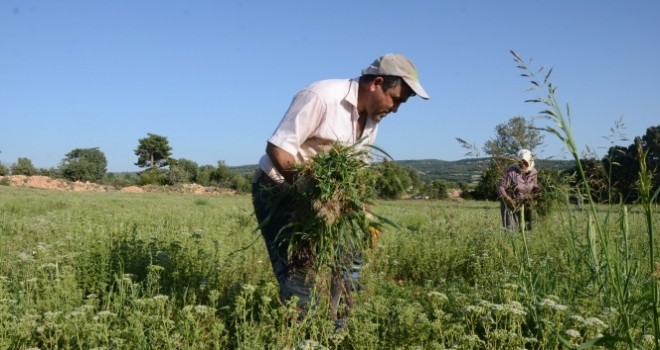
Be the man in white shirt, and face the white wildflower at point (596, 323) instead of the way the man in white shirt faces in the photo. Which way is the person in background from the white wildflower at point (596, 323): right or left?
left

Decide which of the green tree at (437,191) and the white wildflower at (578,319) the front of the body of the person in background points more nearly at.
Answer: the white wildflower

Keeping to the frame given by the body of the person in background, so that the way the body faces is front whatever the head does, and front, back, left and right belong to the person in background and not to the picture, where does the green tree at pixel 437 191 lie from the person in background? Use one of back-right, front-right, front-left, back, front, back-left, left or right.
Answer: back

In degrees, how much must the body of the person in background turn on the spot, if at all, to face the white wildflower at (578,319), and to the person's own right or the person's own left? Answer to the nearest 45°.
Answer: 0° — they already face it

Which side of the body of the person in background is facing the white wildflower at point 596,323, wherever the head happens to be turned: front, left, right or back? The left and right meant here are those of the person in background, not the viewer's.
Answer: front

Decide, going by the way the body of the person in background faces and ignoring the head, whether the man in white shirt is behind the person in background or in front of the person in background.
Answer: in front

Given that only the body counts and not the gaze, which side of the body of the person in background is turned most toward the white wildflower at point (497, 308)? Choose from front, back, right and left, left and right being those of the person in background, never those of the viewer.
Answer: front

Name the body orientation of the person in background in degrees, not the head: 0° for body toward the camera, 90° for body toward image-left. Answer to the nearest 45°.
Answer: approximately 0°
